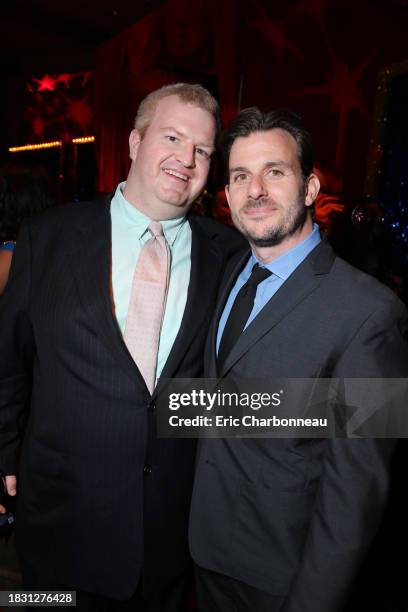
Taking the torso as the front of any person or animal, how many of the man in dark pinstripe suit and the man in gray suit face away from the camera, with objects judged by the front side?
0

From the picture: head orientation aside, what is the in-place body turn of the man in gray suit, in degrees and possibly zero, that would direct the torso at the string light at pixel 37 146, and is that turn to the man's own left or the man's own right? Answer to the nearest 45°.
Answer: approximately 90° to the man's own right

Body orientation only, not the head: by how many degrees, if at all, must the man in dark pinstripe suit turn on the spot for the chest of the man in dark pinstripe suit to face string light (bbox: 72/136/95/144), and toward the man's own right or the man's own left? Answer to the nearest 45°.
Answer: approximately 135° to the man's own left

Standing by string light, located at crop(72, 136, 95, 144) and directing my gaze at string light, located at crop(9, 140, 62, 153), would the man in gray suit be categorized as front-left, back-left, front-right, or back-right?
back-left

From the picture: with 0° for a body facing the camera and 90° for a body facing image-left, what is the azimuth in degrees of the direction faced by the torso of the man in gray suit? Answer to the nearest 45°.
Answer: approximately 45°

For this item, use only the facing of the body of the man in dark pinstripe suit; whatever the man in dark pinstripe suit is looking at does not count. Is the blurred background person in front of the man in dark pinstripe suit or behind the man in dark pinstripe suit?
behind

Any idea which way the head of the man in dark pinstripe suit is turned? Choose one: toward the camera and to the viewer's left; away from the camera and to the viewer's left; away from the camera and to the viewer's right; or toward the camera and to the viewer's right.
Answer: toward the camera and to the viewer's right

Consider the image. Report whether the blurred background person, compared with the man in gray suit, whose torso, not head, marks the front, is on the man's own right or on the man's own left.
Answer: on the man's own right

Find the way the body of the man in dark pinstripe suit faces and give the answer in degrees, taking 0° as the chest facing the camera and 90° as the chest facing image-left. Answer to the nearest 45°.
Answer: approximately 315°
